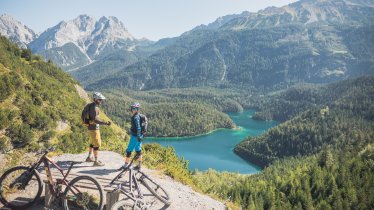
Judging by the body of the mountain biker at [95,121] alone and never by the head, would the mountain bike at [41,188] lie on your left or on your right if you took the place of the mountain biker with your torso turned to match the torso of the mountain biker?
on your right

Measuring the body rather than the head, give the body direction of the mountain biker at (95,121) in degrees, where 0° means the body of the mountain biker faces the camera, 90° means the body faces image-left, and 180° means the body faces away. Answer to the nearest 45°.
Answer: approximately 270°
